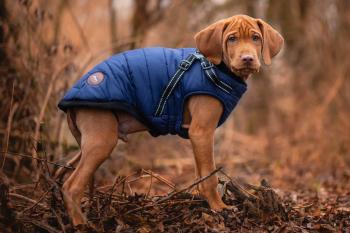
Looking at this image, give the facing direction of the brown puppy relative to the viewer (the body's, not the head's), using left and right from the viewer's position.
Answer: facing to the right of the viewer

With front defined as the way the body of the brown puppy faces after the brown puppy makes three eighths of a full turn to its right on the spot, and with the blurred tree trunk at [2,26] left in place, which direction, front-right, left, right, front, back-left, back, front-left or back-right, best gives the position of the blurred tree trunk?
right

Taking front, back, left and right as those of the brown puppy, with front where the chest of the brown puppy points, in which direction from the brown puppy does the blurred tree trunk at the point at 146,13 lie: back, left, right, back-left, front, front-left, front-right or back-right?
left
